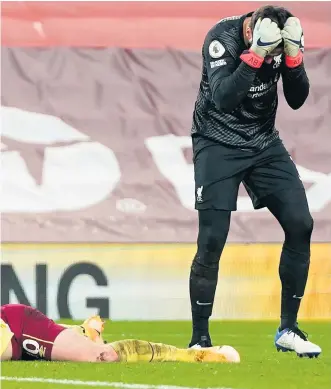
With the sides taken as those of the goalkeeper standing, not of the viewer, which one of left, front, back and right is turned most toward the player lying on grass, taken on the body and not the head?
right

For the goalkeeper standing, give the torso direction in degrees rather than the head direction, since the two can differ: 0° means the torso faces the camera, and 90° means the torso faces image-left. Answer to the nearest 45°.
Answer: approximately 315°
